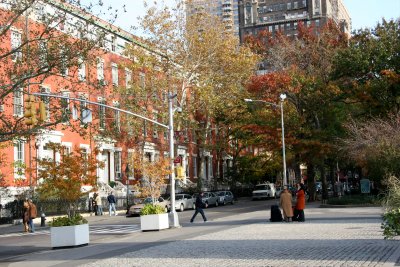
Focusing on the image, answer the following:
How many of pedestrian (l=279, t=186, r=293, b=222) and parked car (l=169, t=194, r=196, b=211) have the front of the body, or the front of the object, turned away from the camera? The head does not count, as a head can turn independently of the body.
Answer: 1

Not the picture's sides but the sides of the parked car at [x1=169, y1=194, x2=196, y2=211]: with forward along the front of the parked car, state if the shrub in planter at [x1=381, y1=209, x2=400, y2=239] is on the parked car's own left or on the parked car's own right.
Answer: on the parked car's own left

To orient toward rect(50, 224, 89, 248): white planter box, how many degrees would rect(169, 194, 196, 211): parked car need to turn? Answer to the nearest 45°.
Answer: approximately 45° to its left

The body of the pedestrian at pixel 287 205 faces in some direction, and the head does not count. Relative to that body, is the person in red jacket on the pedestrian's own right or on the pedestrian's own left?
on the pedestrian's own right

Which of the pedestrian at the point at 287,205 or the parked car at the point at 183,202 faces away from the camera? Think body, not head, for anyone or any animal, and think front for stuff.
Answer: the pedestrian

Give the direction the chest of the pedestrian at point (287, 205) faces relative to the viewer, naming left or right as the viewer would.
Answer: facing away from the viewer

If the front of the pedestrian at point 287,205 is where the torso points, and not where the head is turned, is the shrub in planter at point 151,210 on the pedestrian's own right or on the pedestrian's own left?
on the pedestrian's own left

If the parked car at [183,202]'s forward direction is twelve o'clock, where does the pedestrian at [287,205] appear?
The pedestrian is roughly at 10 o'clock from the parked car.

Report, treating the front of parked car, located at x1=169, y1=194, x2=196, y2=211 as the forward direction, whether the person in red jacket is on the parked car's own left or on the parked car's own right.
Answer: on the parked car's own left

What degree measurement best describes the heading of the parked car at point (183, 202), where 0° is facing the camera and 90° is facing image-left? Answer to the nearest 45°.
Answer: approximately 45°
